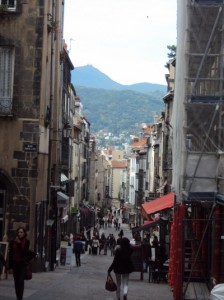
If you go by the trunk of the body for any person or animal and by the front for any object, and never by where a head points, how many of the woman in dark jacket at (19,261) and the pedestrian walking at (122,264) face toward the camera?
1

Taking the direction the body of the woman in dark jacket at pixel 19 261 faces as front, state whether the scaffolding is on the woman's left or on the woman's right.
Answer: on the woman's left

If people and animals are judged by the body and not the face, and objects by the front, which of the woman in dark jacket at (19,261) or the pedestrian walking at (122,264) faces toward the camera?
the woman in dark jacket

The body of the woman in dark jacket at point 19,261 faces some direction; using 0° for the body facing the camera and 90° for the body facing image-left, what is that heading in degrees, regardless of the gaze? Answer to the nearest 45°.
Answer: approximately 0°

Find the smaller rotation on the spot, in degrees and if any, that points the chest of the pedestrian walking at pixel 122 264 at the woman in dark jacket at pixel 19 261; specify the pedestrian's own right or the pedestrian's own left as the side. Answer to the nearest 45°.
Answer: approximately 135° to the pedestrian's own left

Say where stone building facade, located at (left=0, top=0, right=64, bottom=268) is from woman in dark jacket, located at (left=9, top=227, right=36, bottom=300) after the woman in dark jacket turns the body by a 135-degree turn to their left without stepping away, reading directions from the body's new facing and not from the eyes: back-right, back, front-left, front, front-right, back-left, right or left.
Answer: front-left

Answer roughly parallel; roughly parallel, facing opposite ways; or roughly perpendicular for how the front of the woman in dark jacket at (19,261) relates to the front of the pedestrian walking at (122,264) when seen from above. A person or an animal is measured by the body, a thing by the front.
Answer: roughly parallel, facing opposite ways

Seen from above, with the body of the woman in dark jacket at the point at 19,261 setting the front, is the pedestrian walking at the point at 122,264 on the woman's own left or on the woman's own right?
on the woman's own left

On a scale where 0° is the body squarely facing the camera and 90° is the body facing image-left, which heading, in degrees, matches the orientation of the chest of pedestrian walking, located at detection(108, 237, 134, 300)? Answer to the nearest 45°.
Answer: approximately 180°
